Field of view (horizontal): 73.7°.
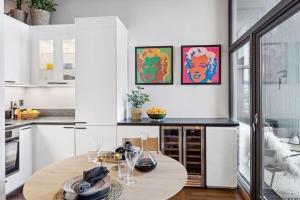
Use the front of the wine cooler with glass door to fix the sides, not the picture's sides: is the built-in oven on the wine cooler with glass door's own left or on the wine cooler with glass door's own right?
on the wine cooler with glass door's own right

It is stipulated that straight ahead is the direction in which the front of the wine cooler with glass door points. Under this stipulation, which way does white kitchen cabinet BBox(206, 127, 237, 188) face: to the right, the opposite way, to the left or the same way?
the same way

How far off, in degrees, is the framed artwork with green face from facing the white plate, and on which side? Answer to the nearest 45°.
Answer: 0° — it already faces it

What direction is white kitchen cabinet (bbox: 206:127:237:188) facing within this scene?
toward the camera

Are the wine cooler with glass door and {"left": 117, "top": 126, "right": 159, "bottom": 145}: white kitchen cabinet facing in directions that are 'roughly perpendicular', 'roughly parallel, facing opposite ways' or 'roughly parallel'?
roughly parallel

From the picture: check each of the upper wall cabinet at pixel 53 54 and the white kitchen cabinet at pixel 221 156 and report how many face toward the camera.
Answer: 2

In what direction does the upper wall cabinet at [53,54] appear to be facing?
toward the camera

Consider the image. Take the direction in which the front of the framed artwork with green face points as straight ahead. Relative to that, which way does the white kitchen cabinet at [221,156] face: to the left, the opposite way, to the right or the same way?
the same way

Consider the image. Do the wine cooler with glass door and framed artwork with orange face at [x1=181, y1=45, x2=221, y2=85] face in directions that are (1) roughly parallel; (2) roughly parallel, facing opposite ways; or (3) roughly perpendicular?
roughly parallel

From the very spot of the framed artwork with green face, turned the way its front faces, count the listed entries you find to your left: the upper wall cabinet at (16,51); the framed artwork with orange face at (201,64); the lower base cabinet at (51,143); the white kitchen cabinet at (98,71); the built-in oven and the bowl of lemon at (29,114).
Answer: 1

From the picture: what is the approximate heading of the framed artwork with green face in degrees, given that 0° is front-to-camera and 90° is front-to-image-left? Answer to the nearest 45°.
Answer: approximately 0°

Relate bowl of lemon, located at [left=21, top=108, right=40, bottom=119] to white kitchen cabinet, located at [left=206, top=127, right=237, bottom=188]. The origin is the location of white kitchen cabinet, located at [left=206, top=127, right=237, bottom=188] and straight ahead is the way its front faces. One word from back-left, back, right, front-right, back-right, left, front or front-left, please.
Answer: right

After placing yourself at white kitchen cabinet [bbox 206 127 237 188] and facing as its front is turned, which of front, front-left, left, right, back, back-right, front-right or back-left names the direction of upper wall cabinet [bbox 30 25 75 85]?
right

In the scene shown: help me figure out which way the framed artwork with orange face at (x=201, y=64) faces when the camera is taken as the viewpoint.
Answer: facing the viewer

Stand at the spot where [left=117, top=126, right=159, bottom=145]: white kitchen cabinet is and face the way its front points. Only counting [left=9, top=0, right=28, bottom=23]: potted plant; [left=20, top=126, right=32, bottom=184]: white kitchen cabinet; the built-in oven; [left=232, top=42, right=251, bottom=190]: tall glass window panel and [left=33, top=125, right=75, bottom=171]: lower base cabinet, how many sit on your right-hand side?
4
